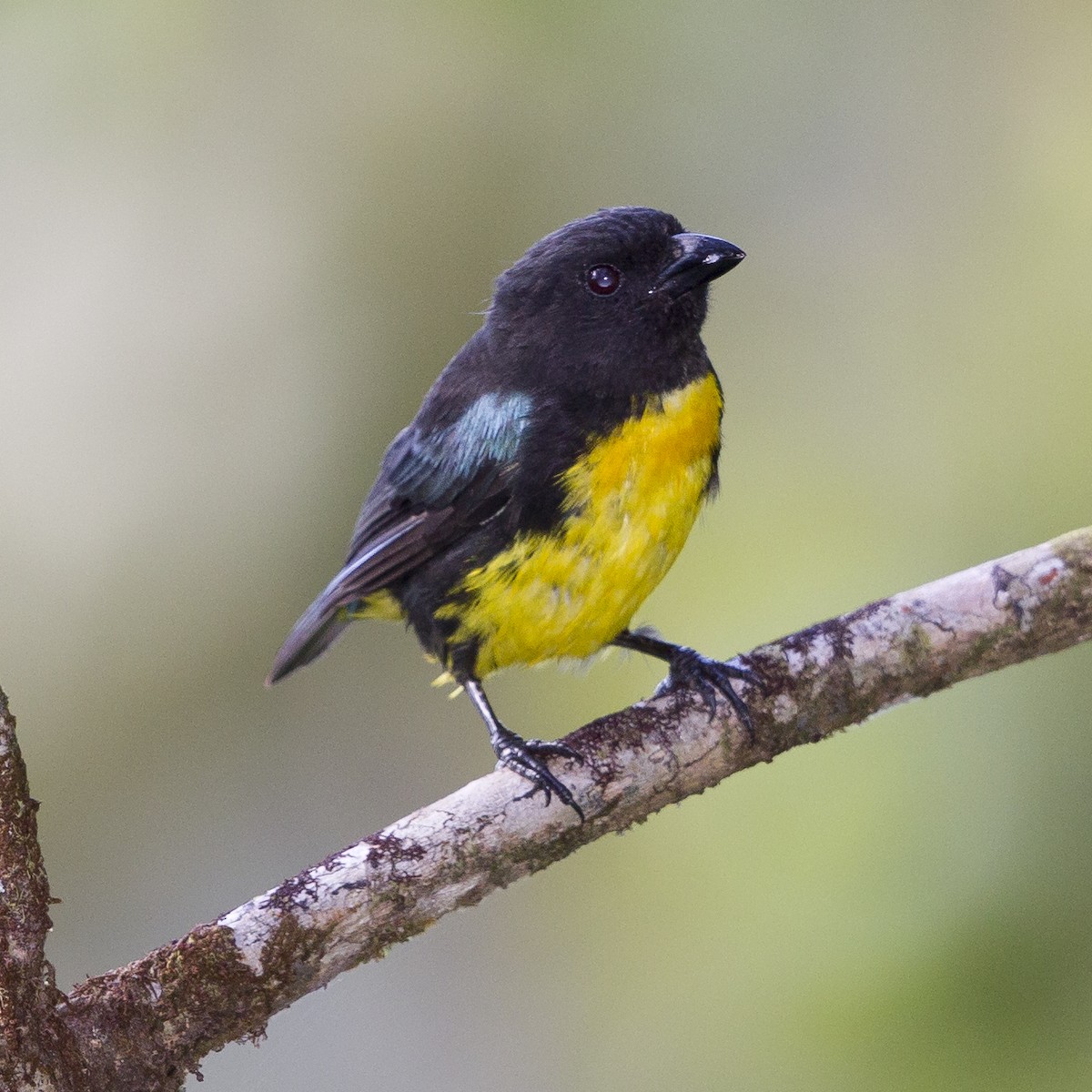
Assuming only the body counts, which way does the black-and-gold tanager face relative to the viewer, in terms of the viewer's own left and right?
facing the viewer and to the right of the viewer
